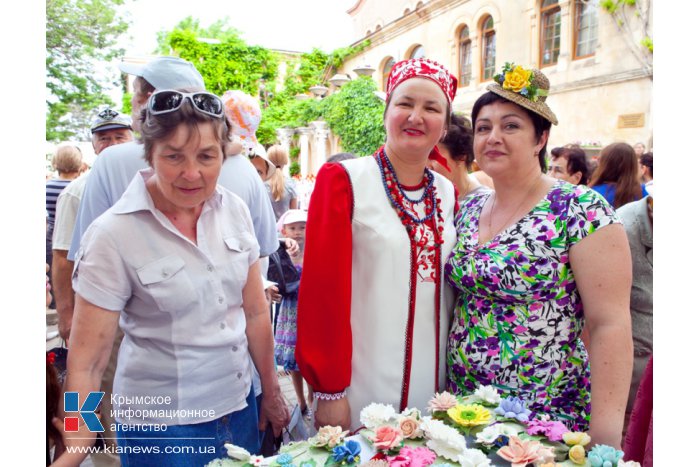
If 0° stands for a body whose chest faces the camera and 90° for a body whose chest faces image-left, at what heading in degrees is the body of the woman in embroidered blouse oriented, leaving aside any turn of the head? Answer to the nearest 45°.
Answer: approximately 315°

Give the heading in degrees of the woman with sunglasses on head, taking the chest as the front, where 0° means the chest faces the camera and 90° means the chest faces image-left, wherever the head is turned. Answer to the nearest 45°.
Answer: approximately 315°

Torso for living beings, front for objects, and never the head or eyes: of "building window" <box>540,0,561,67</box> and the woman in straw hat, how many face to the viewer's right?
0

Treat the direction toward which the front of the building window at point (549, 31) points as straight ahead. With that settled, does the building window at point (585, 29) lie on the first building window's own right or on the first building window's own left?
on the first building window's own left

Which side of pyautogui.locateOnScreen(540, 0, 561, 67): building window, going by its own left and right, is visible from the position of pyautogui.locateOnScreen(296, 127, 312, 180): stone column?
right

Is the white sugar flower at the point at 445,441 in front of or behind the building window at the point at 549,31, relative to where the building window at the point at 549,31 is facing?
in front

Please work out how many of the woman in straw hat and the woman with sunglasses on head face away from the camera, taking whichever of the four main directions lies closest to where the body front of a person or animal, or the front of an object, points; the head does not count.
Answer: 0
